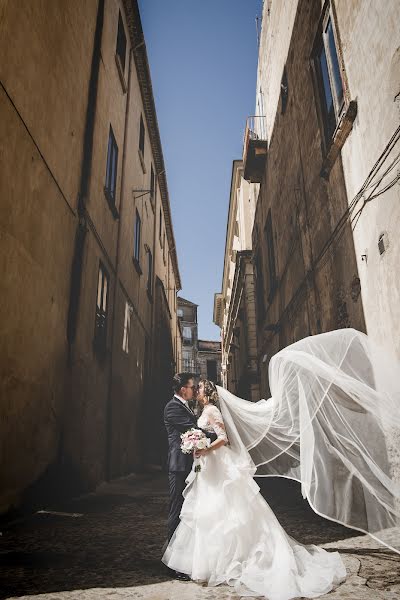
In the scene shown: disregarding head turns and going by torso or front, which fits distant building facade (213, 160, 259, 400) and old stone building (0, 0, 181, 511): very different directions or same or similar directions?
very different directions

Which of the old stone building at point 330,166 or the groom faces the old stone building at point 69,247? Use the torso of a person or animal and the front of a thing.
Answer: the old stone building at point 330,166

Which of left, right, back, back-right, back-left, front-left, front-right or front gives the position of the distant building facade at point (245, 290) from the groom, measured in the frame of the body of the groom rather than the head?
left

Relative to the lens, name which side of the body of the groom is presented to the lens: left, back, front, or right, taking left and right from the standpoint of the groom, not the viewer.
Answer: right

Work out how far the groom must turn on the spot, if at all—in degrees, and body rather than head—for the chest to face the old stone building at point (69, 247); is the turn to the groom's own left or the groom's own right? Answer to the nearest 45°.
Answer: approximately 135° to the groom's own left

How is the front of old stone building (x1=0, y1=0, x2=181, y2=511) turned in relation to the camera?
facing to the right of the viewer

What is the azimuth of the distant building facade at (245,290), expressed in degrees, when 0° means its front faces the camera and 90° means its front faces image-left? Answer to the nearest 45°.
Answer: approximately 90°

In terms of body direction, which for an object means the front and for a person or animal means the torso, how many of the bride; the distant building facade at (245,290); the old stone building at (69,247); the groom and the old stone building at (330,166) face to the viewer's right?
2

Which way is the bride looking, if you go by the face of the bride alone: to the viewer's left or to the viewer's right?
to the viewer's left

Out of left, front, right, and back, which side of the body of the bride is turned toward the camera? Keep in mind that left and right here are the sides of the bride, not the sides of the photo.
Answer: left

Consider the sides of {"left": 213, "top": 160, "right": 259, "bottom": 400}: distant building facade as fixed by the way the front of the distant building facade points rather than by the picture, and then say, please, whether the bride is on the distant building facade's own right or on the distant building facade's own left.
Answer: on the distant building facade's own left

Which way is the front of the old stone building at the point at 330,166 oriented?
to the viewer's left

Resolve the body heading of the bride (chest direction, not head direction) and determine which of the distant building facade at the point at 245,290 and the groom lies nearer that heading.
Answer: the groom
